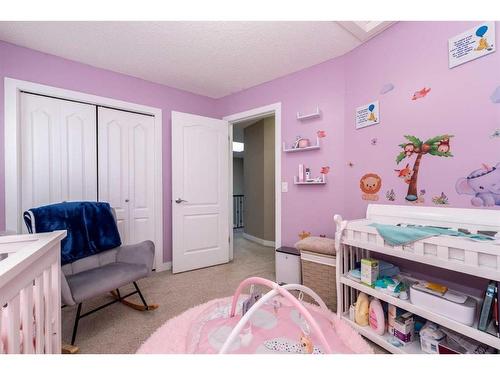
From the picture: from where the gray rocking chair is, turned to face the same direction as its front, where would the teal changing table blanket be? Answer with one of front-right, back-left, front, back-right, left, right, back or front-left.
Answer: front

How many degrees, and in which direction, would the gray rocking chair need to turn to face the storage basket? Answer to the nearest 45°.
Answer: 0° — it already faces it

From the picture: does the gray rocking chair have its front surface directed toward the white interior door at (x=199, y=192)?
no

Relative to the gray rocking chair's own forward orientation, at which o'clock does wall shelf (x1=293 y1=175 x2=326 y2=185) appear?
The wall shelf is roughly at 11 o'clock from the gray rocking chair.

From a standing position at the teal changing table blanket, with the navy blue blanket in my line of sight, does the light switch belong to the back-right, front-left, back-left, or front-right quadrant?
front-right

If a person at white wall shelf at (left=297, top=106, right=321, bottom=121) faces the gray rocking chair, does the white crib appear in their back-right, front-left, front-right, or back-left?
front-left

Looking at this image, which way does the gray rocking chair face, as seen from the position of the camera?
facing the viewer and to the right of the viewer

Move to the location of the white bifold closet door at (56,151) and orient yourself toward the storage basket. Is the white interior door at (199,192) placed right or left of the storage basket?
left

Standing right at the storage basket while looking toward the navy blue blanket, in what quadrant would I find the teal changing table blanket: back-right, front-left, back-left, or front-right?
back-left

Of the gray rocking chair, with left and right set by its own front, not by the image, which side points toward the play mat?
front

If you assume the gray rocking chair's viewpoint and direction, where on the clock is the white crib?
The white crib is roughly at 2 o'clock from the gray rocking chair.

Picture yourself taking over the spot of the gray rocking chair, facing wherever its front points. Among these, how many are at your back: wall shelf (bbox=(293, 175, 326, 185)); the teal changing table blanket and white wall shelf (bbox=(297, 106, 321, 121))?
0

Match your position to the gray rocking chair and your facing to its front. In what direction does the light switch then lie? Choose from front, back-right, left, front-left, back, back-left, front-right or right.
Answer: front-left
